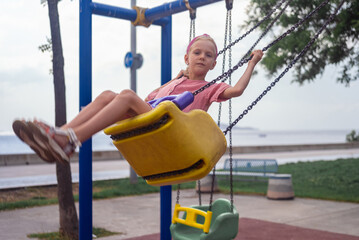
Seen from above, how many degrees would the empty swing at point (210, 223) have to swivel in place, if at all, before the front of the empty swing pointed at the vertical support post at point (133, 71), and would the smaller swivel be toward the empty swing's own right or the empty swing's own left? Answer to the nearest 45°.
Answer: approximately 135° to the empty swing's own right

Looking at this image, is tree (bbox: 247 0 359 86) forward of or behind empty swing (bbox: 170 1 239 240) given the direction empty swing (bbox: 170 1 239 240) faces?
behind

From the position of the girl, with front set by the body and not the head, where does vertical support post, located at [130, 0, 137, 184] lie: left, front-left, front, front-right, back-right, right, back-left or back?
back-right

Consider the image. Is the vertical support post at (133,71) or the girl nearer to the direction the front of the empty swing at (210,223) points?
the girl

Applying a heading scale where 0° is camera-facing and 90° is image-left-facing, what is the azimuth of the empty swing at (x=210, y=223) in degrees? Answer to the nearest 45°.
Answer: approximately 45°

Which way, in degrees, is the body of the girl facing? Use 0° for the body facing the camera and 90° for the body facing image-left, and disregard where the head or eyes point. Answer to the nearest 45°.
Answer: approximately 45°

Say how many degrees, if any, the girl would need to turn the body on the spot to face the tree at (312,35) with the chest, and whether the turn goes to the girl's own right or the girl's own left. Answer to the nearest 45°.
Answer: approximately 180°
